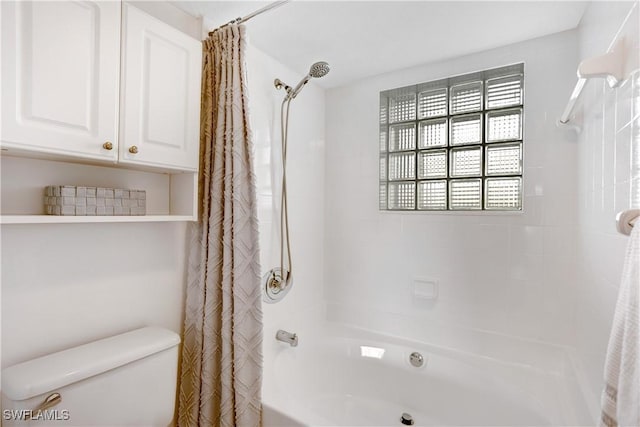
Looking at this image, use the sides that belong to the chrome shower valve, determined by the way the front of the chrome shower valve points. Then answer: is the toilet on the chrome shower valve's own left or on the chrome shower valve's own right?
on the chrome shower valve's own right

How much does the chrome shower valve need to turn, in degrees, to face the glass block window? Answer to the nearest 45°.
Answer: approximately 45° to its left

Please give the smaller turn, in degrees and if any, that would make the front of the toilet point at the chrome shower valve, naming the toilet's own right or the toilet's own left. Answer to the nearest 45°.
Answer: approximately 90° to the toilet's own left

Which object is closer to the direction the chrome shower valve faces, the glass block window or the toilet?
the glass block window

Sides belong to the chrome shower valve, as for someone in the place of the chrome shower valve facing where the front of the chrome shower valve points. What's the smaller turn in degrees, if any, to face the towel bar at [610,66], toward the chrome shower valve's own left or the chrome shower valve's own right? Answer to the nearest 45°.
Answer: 0° — it already faces it

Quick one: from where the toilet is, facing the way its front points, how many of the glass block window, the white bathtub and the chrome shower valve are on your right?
0

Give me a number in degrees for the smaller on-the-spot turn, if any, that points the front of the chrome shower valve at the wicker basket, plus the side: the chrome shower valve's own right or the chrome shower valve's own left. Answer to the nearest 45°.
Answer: approximately 90° to the chrome shower valve's own right

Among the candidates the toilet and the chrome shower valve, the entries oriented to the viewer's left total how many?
0

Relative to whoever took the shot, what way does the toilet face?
facing the viewer and to the right of the viewer

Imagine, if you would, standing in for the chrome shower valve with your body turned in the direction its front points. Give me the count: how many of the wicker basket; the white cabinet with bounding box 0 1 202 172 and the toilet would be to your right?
3

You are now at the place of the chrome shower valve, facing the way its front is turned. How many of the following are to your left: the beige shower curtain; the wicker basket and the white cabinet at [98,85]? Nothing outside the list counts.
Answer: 0
